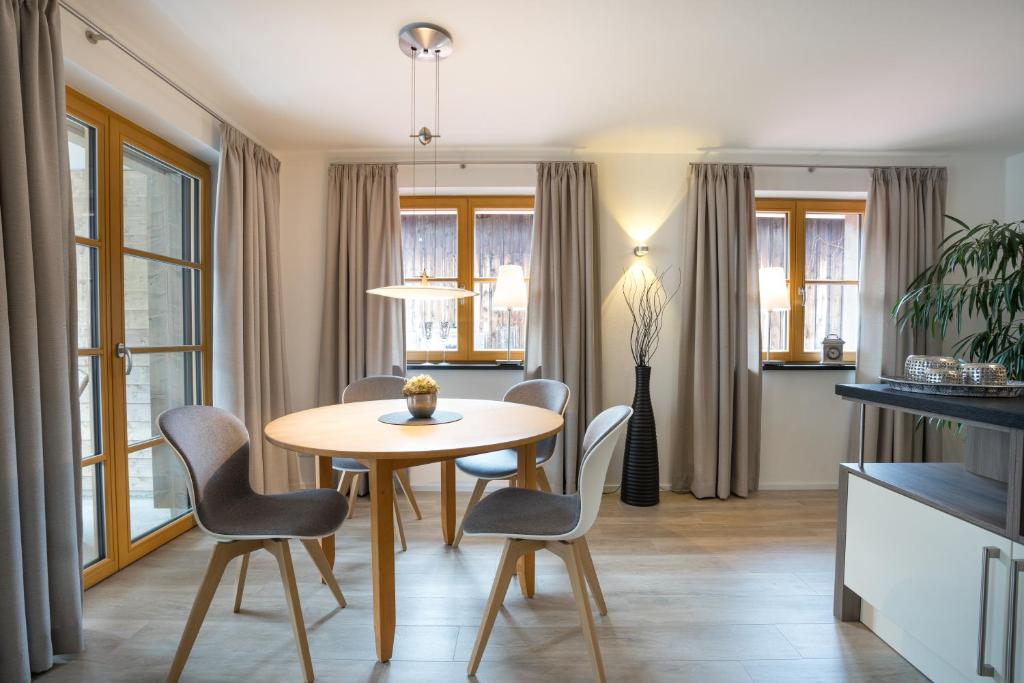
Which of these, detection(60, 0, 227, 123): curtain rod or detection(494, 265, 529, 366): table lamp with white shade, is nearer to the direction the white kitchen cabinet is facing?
the curtain rod

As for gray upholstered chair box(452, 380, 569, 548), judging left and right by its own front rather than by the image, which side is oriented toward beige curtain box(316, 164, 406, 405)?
right

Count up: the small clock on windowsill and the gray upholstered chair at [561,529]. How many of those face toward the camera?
1

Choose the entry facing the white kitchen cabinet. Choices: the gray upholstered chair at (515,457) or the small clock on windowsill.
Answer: the small clock on windowsill

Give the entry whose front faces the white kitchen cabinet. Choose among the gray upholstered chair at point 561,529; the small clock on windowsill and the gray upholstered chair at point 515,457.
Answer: the small clock on windowsill

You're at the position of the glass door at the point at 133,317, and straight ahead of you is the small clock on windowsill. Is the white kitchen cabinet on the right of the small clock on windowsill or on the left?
right

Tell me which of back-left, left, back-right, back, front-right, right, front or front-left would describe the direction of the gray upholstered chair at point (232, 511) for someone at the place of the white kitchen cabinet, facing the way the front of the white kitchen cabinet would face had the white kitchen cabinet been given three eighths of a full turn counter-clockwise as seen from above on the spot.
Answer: back-right

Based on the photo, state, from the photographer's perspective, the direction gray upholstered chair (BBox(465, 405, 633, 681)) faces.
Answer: facing to the left of the viewer

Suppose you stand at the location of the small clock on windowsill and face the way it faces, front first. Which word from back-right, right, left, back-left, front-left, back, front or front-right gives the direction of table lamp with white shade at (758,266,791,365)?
front-right

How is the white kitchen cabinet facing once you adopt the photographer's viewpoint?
facing the viewer and to the left of the viewer

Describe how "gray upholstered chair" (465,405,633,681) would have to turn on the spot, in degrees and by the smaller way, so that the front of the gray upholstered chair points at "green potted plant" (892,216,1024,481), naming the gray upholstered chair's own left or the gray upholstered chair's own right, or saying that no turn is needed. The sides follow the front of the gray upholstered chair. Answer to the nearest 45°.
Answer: approximately 135° to the gray upholstered chair's own right

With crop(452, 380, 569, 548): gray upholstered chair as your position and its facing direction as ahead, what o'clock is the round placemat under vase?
The round placemat under vase is roughly at 12 o'clock from the gray upholstered chair.

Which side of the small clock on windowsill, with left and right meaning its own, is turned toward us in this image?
front

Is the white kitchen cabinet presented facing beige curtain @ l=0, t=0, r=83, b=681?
yes
